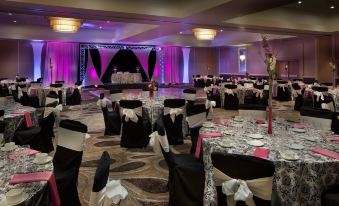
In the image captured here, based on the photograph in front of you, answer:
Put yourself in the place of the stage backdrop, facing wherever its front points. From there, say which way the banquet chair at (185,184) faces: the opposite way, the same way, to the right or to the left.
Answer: to the left

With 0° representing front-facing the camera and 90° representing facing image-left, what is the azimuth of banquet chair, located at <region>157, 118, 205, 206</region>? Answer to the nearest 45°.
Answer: approximately 270°

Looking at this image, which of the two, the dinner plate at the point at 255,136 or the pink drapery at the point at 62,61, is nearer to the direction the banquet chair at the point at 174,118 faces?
the pink drapery

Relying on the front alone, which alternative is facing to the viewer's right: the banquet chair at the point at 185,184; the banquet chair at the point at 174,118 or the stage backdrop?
the banquet chair at the point at 185,184

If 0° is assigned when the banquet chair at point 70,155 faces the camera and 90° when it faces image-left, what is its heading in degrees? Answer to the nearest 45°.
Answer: approximately 45°

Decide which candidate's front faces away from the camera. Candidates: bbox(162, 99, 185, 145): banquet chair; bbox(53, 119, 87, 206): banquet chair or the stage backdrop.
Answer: bbox(162, 99, 185, 145): banquet chair

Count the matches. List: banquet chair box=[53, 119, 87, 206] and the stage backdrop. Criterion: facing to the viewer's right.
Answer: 0

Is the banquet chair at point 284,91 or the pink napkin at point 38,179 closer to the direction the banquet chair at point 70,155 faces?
the pink napkin
